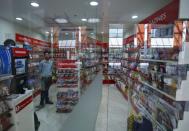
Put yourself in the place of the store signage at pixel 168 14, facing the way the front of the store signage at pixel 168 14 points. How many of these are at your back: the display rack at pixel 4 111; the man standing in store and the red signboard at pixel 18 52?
0

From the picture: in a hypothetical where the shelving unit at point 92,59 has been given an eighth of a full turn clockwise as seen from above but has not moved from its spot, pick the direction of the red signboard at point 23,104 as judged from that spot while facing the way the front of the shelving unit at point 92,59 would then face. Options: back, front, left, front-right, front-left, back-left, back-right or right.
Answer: front

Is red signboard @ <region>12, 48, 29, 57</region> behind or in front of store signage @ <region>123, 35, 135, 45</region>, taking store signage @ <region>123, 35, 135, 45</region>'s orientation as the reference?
in front

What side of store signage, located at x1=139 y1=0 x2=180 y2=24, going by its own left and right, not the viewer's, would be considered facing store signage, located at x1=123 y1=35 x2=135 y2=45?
right

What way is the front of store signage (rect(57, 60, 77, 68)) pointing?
toward the camera

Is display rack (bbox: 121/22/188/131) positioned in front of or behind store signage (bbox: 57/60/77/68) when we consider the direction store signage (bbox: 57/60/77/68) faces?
in front

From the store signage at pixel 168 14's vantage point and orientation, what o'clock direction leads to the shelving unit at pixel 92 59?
The shelving unit is roughly at 3 o'clock from the store signage.

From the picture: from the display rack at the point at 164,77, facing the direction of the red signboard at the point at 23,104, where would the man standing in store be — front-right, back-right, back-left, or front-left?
front-right

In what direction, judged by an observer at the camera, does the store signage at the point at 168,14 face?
facing the viewer and to the left of the viewer

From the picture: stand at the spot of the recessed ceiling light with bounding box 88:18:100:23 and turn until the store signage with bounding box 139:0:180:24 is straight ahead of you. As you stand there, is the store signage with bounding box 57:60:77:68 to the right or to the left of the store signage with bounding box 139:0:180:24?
right

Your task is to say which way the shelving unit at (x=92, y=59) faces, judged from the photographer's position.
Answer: facing the viewer and to the right of the viewer

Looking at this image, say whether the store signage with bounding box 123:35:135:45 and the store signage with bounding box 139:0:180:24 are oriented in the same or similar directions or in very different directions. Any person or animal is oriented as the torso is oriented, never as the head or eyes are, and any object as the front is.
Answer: same or similar directions

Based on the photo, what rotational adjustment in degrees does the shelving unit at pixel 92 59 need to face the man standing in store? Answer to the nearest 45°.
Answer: approximately 90° to its right
